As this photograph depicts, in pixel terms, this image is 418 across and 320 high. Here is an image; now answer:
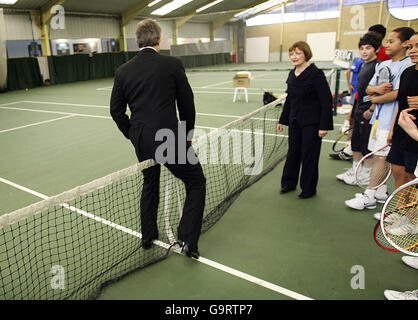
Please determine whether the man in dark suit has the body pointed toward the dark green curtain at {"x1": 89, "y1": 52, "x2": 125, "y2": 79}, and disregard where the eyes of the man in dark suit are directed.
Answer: yes

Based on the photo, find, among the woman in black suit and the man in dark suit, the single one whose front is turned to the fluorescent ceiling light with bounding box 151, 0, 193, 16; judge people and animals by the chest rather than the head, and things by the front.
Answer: the man in dark suit

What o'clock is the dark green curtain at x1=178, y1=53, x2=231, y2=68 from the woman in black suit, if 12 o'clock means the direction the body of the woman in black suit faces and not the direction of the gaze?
The dark green curtain is roughly at 4 o'clock from the woman in black suit.

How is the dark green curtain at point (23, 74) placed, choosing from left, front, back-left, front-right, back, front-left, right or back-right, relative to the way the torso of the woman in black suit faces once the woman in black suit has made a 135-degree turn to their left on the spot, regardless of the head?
back-left

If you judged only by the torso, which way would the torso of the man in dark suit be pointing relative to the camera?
away from the camera

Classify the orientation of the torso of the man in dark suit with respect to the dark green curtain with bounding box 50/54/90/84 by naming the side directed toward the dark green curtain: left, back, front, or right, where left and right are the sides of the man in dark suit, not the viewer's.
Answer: front

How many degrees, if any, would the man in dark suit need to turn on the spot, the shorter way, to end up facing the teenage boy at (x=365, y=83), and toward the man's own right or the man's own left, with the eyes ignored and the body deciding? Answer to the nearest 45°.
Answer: approximately 45° to the man's own right

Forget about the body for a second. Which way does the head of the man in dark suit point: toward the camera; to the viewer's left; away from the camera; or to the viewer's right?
away from the camera

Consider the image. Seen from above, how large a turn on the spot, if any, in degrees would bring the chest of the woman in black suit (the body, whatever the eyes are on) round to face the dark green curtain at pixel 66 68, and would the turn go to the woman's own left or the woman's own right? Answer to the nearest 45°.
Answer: approximately 90° to the woman's own right

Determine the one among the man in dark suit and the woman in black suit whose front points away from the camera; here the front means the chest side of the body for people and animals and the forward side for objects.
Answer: the man in dark suit

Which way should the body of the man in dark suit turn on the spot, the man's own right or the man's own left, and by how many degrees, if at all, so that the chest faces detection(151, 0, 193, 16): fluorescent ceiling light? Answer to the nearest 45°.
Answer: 0° — they already face it

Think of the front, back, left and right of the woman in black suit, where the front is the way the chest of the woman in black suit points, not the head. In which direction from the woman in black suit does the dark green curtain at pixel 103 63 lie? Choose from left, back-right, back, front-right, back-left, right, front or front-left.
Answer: right

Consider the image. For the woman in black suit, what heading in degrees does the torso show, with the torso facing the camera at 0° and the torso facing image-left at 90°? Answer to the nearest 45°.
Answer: approximately 45°

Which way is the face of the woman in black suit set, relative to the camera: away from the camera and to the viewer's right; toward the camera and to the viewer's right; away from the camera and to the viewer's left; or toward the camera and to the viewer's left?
toward the camera and to the viewer's left

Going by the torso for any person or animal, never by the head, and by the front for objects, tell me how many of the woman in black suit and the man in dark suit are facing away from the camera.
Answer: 1
